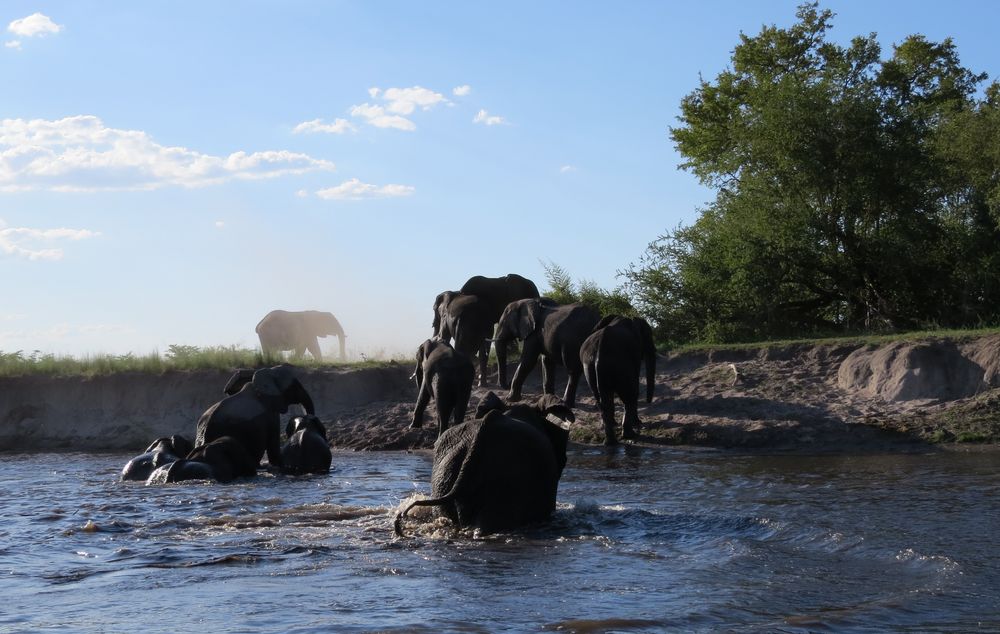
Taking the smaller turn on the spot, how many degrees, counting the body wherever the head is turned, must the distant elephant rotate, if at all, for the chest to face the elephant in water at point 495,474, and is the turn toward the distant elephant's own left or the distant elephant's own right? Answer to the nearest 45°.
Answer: approximately 90° to the distant elephant's own right

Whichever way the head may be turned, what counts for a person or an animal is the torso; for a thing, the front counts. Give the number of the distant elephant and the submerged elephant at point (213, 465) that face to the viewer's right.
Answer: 1

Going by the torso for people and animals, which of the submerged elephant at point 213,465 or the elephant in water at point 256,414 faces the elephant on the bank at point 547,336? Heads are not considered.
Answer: the elephant in water at point 256,414

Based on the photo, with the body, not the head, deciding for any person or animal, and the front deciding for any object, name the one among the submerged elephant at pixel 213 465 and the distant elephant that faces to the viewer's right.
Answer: the distant elephant

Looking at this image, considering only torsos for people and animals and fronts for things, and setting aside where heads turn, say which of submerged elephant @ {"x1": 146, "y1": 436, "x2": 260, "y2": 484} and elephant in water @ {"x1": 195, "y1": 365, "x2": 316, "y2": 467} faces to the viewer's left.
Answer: the submerged elephant

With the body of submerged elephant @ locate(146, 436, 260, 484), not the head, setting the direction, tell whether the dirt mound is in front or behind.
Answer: behind

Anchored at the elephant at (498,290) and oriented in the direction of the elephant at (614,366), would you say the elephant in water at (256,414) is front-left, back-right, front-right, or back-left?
front-right

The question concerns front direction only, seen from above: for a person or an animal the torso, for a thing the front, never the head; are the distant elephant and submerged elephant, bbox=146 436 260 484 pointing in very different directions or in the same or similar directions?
very different directions

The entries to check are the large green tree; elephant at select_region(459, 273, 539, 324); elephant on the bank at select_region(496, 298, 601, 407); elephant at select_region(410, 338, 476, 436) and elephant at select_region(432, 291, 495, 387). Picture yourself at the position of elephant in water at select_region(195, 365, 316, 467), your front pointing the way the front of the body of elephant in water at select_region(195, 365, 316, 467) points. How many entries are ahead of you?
5

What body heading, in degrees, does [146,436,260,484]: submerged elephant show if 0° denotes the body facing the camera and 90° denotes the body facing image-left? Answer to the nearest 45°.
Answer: approximately 90°

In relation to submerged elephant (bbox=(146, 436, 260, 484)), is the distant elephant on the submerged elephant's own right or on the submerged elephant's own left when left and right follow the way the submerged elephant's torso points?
on the submerged elephant's own right

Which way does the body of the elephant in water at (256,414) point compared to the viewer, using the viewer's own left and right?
facing away from the viewer and to the right of the viewer

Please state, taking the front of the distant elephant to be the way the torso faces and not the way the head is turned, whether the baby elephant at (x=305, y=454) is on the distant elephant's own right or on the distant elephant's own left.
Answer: on the distant elephant's own right

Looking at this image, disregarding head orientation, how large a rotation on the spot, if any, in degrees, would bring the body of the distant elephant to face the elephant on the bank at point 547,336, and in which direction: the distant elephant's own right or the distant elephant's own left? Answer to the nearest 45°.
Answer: approximately 90° to the distant elephant's own right

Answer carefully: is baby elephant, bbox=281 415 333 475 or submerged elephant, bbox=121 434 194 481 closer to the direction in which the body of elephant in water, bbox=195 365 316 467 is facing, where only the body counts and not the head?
the baby elephant

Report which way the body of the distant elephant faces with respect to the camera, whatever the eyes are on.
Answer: to the viewer's right

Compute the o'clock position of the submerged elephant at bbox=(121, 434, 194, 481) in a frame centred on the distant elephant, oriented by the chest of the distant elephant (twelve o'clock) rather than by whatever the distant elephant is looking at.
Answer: The submerged elephant is roughly at 3 o'clock from the distant elephant.
